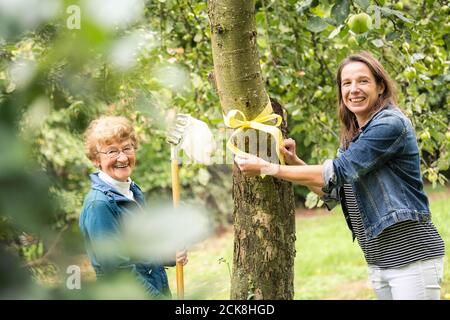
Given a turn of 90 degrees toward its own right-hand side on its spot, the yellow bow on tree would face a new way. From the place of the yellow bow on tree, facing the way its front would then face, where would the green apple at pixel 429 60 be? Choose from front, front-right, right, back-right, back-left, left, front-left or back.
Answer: back-right

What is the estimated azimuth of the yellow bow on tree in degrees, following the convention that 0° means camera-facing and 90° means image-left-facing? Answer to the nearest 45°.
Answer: approximately 0°
